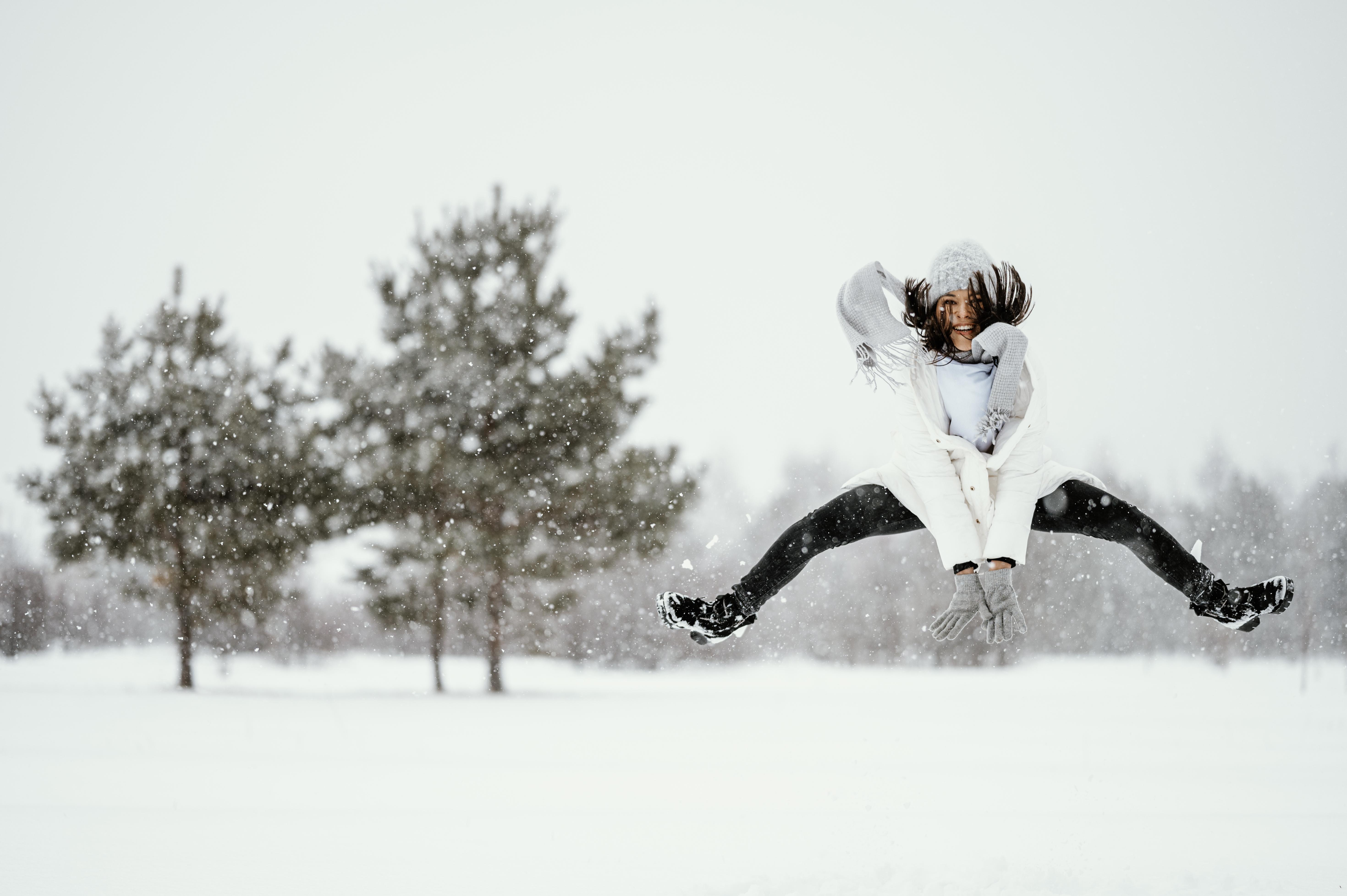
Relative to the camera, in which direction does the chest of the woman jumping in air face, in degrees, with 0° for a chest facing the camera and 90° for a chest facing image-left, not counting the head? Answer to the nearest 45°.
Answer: approximately 0°

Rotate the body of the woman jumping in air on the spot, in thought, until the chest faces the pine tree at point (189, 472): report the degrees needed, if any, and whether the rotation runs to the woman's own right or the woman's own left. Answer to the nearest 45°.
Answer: approximately 135° to the woman's own right

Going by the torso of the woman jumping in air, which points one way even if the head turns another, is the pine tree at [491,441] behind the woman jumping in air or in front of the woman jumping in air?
behind

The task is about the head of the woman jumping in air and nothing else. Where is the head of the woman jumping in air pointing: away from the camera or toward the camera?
toward the camera

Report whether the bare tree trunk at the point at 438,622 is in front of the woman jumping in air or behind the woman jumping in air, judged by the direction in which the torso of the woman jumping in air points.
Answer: behind
